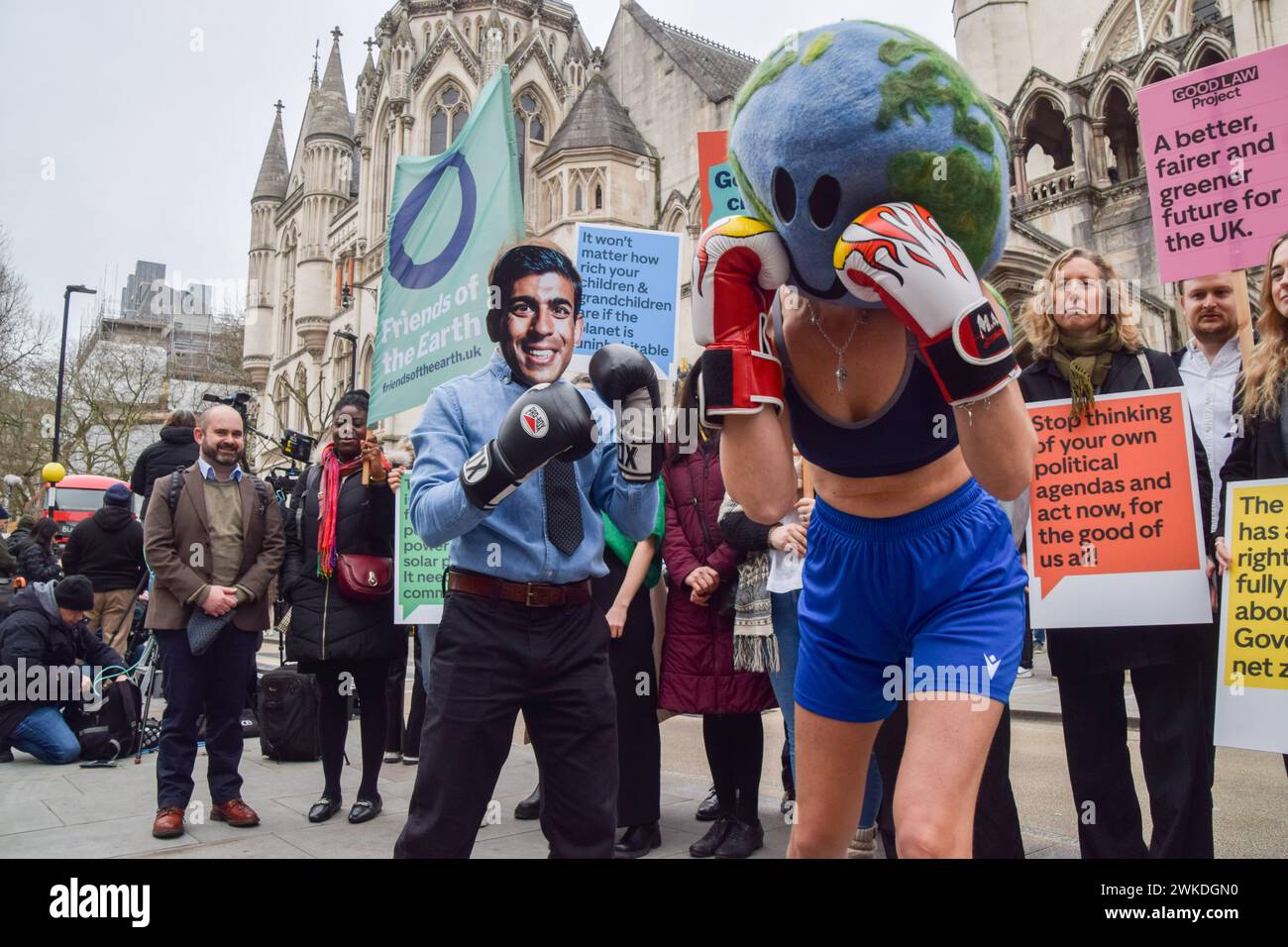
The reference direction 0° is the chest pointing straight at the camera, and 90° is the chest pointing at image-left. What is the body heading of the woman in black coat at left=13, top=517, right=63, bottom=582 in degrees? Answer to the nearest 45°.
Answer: approximately 270°

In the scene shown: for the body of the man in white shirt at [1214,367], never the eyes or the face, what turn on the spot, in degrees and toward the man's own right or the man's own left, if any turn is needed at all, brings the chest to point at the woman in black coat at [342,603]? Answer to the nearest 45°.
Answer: approximately 90° to the man's own right

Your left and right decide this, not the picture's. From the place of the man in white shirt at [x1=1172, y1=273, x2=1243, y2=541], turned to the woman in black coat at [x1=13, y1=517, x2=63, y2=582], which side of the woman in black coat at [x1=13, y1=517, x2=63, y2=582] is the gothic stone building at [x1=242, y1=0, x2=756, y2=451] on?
right

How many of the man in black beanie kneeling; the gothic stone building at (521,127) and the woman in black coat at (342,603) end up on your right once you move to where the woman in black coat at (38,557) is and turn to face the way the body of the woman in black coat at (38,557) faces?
2

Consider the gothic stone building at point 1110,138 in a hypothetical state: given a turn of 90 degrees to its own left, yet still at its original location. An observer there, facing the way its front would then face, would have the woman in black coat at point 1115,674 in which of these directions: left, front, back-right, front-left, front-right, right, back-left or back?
front-right

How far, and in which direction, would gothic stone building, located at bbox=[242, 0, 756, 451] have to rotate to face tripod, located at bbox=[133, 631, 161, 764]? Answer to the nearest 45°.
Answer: approximately 45° to its left

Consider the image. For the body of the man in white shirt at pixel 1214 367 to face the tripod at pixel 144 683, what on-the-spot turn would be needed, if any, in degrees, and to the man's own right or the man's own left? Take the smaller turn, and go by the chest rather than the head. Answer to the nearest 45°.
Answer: approximately 90° to the man's own right

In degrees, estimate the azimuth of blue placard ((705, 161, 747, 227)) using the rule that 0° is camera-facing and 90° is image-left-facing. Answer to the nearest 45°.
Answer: approximately 0°

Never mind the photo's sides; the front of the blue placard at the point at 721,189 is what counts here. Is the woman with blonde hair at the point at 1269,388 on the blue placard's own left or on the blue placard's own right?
on the blue placard's own left

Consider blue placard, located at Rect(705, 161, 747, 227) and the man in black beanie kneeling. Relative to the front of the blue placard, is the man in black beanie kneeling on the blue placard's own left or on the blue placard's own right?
on the blue placard's own right
